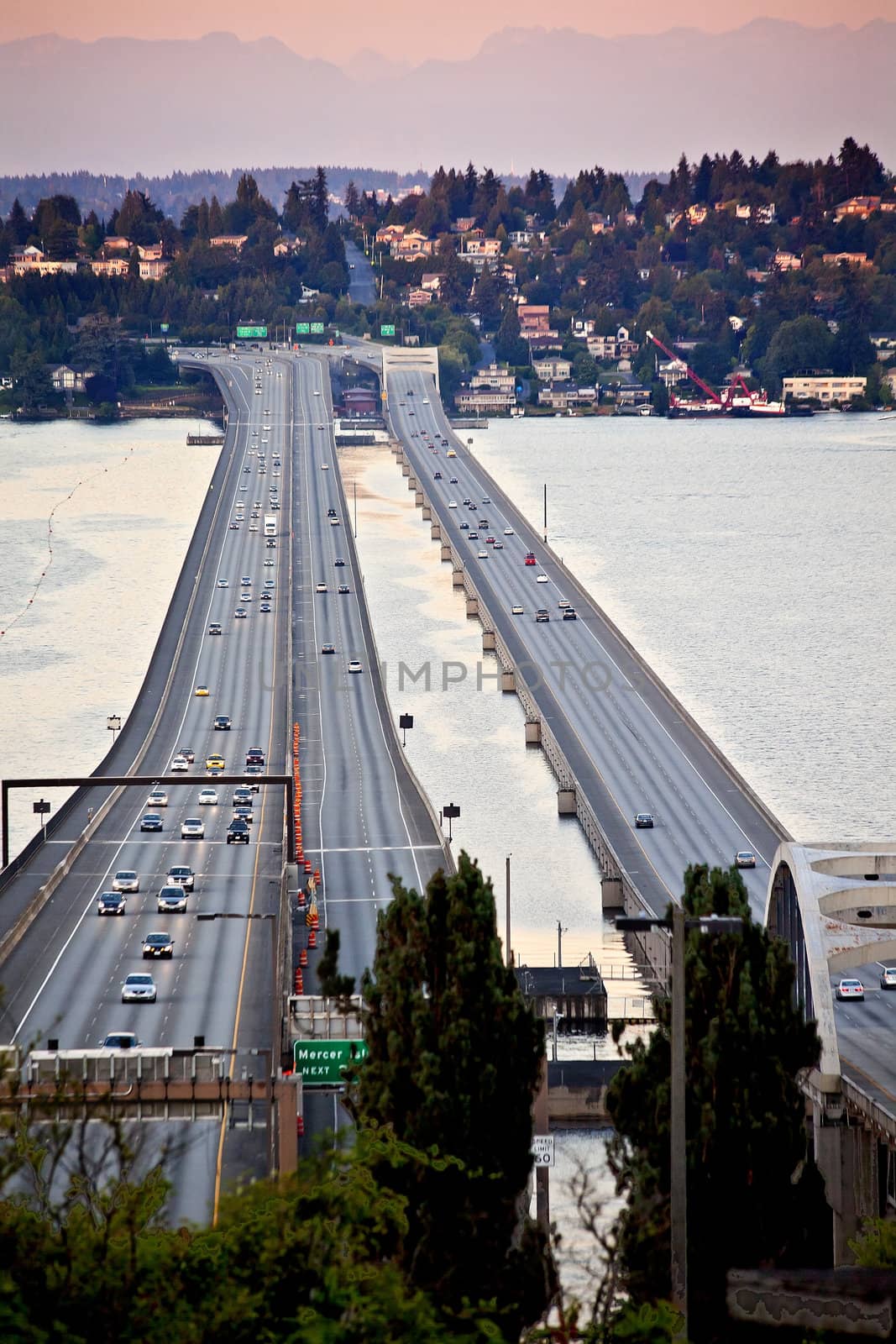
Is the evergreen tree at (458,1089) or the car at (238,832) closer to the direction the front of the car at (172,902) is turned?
the evergreen tree

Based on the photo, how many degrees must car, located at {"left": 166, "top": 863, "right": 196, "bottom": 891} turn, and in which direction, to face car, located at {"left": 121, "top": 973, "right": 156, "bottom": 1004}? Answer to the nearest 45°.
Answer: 0° — it already faces it

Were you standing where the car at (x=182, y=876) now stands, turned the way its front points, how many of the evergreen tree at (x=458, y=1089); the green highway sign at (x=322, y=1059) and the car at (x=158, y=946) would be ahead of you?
3

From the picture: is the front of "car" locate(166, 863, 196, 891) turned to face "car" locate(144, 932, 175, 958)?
yes

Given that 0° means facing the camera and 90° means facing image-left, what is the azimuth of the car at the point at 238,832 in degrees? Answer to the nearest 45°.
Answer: approximately 0°
